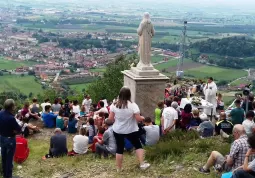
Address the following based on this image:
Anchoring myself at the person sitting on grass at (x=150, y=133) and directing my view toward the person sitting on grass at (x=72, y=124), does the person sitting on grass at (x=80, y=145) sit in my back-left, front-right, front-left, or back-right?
front-left

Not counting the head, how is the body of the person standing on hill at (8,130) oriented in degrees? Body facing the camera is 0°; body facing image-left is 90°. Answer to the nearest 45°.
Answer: approximately 225°

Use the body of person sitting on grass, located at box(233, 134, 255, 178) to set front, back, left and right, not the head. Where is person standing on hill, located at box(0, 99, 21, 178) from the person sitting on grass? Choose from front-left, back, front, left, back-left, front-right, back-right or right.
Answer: front

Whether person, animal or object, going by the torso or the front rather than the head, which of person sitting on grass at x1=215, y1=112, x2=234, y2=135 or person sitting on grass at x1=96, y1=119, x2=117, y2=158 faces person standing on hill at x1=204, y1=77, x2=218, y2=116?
person sitting on grass at x1=215, y1=112, x2=234, y2=135

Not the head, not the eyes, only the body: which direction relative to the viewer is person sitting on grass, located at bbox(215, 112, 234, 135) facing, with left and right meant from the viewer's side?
facing away from the viewer

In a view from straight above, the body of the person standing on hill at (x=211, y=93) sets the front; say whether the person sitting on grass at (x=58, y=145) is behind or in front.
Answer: in front

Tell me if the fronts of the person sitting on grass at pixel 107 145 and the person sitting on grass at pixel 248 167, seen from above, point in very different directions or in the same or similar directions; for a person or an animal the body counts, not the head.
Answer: same or similar directions
